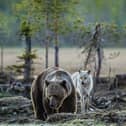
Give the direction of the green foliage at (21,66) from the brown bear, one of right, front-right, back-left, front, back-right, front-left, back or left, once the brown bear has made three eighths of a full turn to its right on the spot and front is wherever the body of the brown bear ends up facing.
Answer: front-right

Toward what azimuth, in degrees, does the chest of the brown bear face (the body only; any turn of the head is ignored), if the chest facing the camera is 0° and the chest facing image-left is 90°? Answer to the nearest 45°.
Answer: approximately 0°
